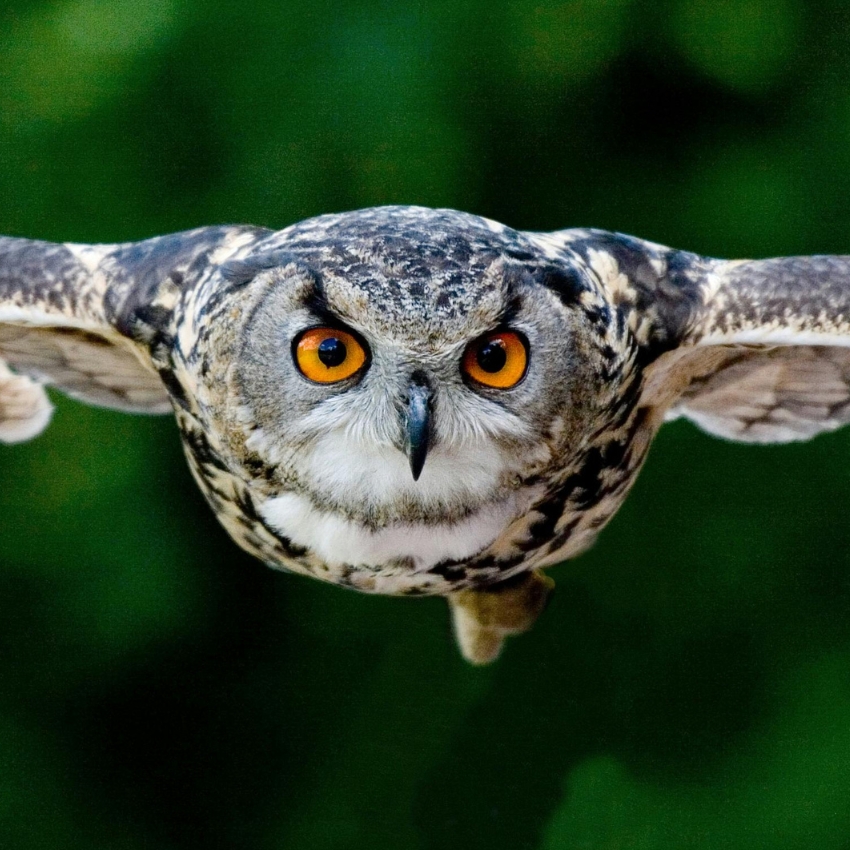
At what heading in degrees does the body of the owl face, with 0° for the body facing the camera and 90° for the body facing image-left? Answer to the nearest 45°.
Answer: approximately 0°
